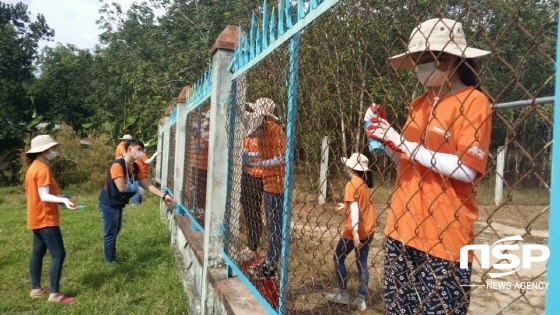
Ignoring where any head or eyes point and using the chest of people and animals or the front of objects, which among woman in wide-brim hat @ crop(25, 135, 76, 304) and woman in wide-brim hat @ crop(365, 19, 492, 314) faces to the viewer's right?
woman in wide-brim hat @ crop(25, 135, 76, 304)

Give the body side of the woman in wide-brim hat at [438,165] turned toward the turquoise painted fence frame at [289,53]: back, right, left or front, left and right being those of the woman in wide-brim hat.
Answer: right

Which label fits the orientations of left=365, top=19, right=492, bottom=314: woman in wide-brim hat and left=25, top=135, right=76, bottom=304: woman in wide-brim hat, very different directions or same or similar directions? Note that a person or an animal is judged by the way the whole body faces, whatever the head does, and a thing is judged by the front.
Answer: very different directions

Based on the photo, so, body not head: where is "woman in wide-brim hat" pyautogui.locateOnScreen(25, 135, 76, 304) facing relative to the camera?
to the viewer's right

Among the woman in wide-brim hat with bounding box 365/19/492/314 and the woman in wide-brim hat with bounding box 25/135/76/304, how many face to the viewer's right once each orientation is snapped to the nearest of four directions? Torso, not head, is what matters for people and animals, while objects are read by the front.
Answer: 1

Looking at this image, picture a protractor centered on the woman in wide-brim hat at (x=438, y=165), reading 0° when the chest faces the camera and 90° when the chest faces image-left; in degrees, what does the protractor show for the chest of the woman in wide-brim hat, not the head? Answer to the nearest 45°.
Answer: approximately 45°

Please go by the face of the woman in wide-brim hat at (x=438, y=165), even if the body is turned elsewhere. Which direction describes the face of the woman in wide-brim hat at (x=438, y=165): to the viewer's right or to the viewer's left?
to the viewer's left

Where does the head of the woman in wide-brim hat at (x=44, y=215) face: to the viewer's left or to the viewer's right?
to the viewer's right

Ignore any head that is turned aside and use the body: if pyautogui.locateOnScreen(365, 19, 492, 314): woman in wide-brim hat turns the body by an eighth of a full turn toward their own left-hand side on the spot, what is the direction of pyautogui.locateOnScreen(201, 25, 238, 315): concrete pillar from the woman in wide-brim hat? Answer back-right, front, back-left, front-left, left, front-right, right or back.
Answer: back-right
